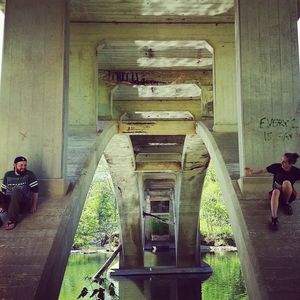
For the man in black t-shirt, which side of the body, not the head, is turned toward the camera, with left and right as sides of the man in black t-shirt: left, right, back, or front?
front

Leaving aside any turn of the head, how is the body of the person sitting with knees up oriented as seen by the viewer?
toward the camera

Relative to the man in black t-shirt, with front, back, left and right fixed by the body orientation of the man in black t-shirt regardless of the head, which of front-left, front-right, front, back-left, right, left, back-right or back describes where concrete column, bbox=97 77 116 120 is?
back-right

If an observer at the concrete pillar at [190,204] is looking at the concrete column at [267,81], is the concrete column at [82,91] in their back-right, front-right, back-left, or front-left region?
front-right
